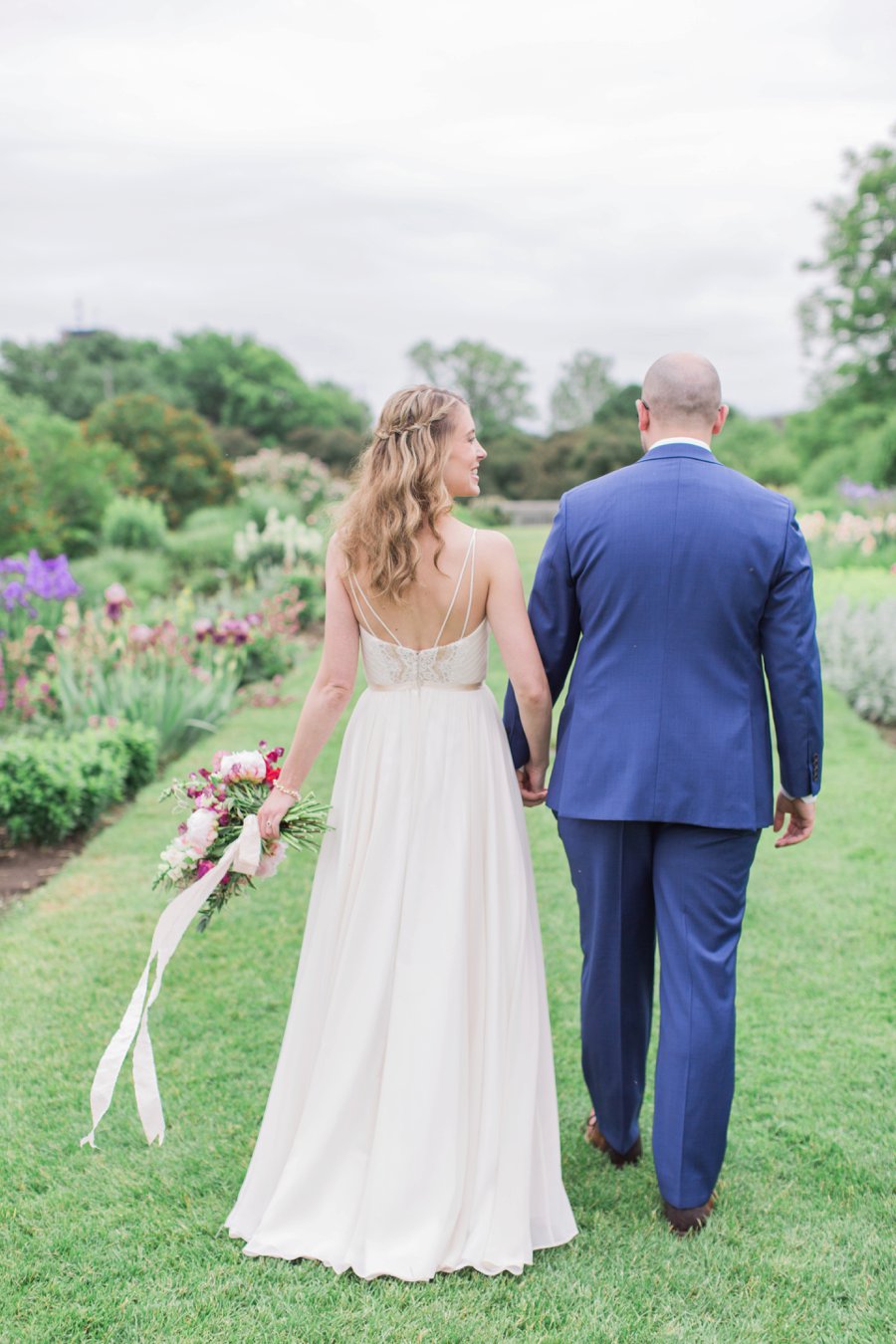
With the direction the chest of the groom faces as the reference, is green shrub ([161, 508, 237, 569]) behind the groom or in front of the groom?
in front

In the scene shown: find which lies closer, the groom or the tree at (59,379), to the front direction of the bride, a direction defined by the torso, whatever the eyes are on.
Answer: the tree

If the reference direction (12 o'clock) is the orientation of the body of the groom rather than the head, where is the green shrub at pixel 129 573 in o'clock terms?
The green shrub is roughly at 11 o'clock from the groom.

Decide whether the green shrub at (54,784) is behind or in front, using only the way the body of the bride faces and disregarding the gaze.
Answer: in front

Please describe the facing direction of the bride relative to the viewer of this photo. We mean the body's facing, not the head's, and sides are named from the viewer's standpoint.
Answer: facing away from the viewer

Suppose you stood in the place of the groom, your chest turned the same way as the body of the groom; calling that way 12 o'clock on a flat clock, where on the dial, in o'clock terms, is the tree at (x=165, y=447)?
The tree is roughly at 11 o'clock from the groom.

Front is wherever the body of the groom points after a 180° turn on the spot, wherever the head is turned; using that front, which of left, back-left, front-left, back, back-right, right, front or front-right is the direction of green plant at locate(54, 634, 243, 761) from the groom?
back-right

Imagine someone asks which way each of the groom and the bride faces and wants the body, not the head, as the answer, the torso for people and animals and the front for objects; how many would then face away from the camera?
2

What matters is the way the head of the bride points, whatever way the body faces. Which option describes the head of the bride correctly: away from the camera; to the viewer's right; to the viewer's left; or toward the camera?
to the viewer's right

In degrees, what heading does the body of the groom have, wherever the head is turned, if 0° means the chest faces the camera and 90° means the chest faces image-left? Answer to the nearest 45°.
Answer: approximately 180°
